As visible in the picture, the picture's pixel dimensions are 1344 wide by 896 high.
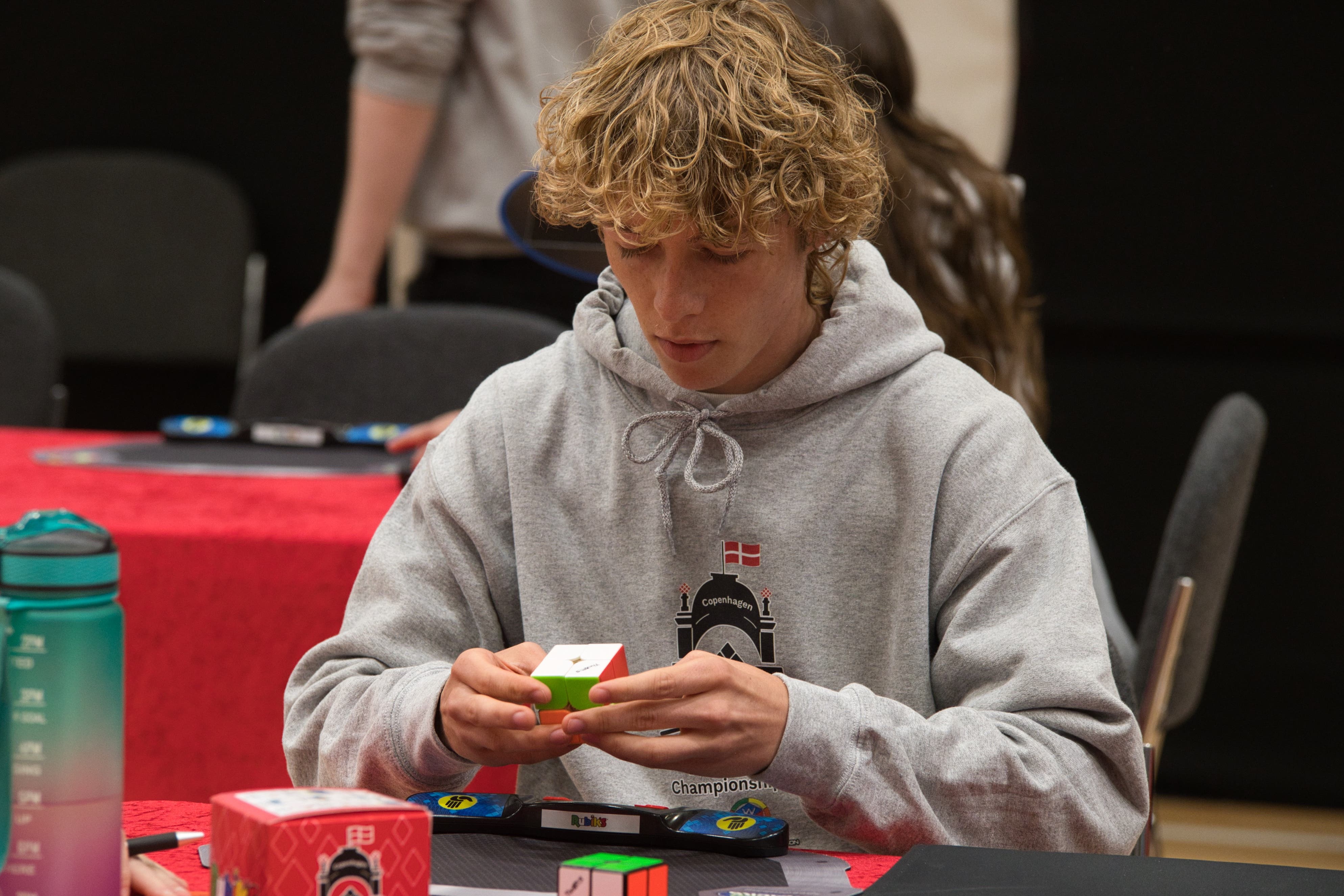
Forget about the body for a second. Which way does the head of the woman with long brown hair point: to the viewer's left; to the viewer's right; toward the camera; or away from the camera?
away from the camera

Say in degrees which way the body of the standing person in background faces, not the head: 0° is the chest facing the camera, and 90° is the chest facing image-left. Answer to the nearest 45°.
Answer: approximately 0°

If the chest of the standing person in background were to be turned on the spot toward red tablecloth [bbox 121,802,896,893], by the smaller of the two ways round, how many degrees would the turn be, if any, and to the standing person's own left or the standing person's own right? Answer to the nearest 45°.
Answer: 0° — they already face it

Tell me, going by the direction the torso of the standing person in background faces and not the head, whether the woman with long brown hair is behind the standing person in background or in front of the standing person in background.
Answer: in front

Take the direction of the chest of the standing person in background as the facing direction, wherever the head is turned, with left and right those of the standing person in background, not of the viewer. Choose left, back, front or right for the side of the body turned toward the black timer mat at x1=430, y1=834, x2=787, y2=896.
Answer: front

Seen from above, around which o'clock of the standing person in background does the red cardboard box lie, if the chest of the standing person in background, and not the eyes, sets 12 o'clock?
The red cardboard box is roughly at 12 o'clock from the standing person in background.

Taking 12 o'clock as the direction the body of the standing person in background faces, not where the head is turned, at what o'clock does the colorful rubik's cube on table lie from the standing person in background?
The colorful rubik's cube on table is roughly at 12 o'clock from the standing person in background.

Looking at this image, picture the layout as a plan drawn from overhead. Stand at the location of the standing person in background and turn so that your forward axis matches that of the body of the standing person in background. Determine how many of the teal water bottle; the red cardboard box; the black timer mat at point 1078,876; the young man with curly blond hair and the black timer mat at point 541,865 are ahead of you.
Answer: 5
